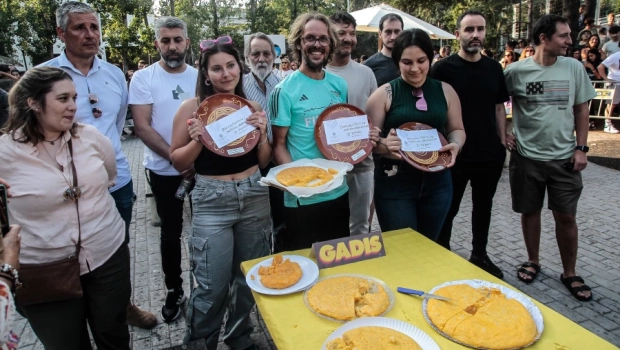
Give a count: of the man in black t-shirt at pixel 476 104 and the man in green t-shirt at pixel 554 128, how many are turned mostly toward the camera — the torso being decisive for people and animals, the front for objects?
2

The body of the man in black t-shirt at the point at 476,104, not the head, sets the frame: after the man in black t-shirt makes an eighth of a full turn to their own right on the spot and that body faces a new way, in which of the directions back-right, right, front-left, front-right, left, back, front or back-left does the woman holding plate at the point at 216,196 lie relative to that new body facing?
front

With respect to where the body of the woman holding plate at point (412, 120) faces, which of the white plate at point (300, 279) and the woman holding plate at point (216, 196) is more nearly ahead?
the white plate

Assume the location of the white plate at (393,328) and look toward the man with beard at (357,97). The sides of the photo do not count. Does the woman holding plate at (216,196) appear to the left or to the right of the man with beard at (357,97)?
left

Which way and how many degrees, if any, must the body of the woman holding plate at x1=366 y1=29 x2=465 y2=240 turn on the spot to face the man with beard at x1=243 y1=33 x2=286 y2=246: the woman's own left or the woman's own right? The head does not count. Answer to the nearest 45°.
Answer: approximately 135° to the woman's own right

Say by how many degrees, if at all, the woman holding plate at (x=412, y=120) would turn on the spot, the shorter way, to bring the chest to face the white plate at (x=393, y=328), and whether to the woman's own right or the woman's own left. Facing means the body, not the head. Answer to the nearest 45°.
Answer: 0° — they already face it

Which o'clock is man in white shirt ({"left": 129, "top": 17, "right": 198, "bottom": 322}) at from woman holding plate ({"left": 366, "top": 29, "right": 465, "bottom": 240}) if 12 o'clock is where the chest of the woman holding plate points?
The man in white shirt is roughly at 3 o'clock from the woman holding plate.

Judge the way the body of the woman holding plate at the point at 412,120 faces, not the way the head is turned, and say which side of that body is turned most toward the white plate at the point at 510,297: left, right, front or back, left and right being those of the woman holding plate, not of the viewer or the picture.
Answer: front

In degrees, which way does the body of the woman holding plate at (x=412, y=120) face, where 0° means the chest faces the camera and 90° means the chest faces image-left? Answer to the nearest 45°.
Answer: approximately 0°

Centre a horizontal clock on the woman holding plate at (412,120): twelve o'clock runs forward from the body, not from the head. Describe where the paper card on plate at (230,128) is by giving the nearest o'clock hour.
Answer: The paper card on plate is roughly at 2 o'clock from the woman holding plate.

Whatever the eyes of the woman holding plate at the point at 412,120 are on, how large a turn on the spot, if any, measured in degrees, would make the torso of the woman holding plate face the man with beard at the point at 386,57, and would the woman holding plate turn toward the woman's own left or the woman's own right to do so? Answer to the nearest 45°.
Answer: approximately 180°

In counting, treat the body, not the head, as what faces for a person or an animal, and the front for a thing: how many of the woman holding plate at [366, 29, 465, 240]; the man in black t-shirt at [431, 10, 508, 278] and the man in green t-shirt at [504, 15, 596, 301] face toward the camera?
3

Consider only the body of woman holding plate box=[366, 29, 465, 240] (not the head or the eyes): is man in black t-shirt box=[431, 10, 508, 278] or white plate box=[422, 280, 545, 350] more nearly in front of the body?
the white plate
